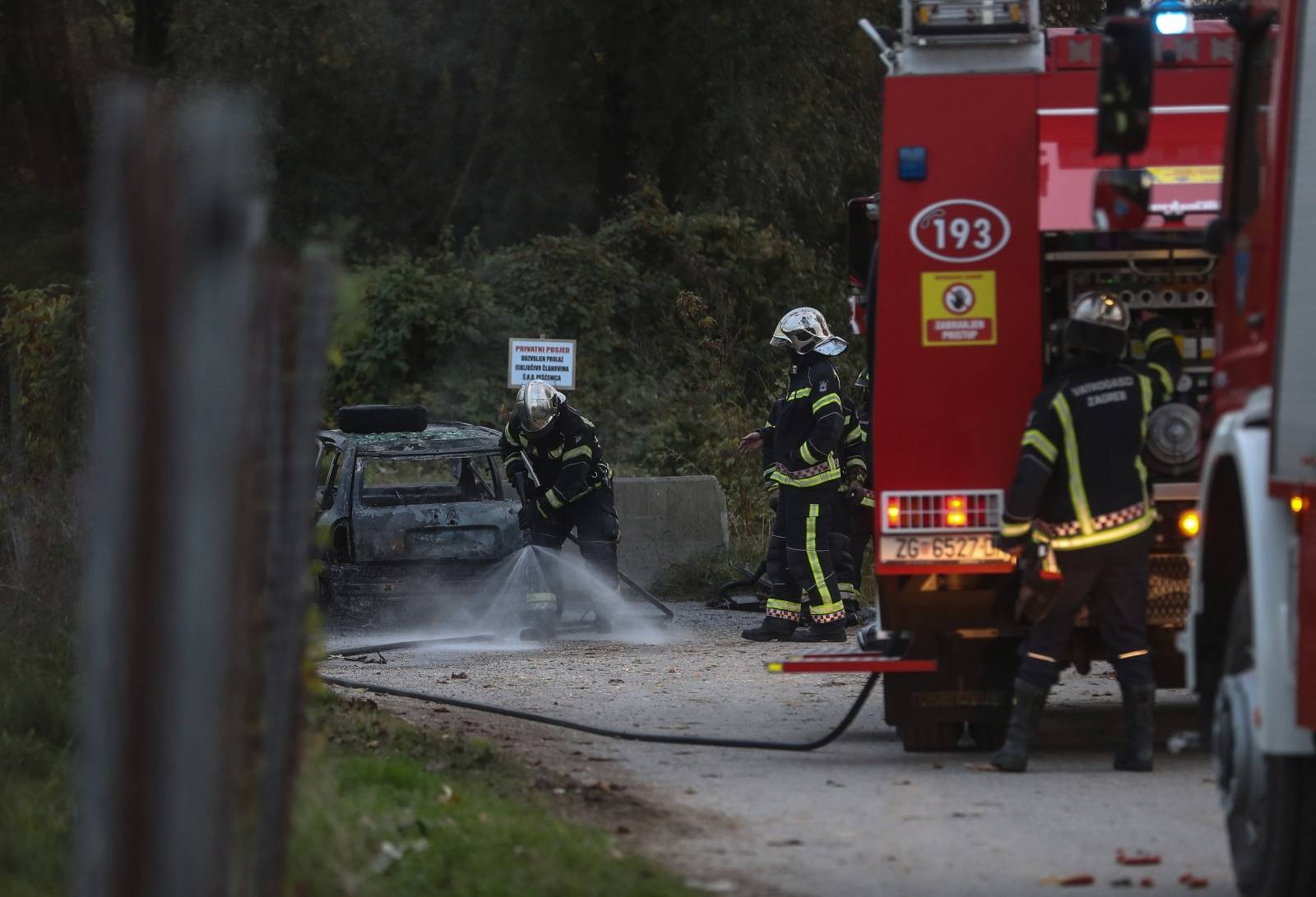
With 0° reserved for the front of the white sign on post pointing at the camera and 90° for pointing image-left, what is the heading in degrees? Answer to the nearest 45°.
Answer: approximately 0°

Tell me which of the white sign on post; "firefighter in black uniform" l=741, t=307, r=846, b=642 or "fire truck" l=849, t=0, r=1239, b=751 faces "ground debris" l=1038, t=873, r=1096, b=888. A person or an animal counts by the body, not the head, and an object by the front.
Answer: the white sign on post

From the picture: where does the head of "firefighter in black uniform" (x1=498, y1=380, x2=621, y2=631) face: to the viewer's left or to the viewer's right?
to the viewer's left

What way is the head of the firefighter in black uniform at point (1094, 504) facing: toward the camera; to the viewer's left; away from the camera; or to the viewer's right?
away from the camera

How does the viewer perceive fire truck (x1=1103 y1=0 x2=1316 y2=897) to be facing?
facing away from the viewer

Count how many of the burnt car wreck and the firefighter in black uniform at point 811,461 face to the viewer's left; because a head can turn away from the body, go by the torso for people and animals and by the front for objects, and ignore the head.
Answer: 1

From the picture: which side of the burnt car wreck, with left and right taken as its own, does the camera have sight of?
back

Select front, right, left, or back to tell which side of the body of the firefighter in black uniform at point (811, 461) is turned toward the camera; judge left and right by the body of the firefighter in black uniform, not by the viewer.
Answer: left

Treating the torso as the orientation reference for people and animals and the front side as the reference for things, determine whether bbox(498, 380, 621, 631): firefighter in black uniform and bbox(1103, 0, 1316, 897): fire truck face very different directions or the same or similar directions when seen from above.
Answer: very different directions

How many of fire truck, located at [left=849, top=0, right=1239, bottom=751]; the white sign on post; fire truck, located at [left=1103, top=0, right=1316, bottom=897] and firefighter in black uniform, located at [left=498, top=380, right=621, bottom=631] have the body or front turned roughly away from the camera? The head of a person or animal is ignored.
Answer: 2

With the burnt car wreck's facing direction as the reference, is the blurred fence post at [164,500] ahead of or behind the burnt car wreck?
behind

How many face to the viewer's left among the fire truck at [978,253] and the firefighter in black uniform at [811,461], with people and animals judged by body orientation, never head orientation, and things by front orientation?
1

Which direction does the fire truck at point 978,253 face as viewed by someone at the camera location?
facing away from the viewer

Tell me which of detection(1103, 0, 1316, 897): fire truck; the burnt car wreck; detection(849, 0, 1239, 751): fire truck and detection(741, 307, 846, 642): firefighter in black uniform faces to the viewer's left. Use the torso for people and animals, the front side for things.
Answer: the firefighter in black uniform
